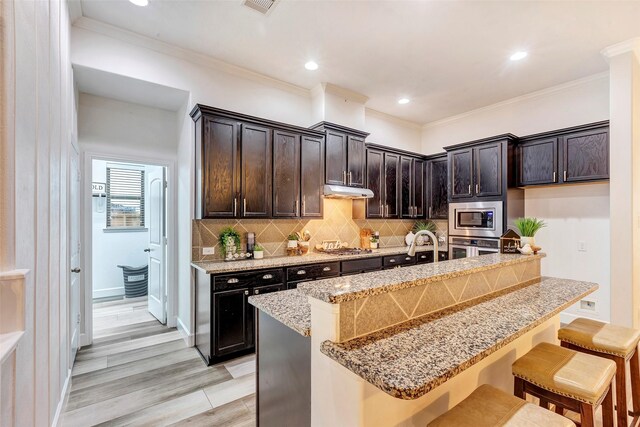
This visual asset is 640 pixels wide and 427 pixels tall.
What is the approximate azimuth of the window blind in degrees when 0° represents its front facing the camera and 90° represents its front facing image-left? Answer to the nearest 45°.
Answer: approximately 0°

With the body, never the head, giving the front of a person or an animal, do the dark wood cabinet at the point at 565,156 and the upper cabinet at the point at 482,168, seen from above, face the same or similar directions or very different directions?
same or similar directions

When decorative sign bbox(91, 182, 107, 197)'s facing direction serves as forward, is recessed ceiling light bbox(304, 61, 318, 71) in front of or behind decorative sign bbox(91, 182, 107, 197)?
in front

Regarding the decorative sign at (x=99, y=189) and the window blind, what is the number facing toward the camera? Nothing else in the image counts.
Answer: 2

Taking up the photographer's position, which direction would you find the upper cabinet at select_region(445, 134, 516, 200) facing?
facing the viewer and to the left of the viewer

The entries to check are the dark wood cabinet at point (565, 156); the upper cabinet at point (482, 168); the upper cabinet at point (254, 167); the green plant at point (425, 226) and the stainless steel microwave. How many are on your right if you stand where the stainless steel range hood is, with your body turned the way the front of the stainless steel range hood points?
1

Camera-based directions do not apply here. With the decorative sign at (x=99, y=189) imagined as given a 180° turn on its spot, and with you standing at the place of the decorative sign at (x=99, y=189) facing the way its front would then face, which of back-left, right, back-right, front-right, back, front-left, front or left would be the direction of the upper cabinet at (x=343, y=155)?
back-right

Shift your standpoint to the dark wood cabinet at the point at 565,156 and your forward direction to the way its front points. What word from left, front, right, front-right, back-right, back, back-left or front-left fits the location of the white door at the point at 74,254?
front

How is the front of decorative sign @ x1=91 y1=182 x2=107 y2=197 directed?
toward the camera

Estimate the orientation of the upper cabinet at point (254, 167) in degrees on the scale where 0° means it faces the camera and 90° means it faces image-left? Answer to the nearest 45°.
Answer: approximately 315°

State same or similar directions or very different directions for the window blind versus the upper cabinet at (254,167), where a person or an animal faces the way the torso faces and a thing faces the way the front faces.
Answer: same or similar directions

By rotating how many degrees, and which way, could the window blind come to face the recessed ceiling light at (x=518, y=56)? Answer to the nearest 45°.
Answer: approximately 45° to its left
